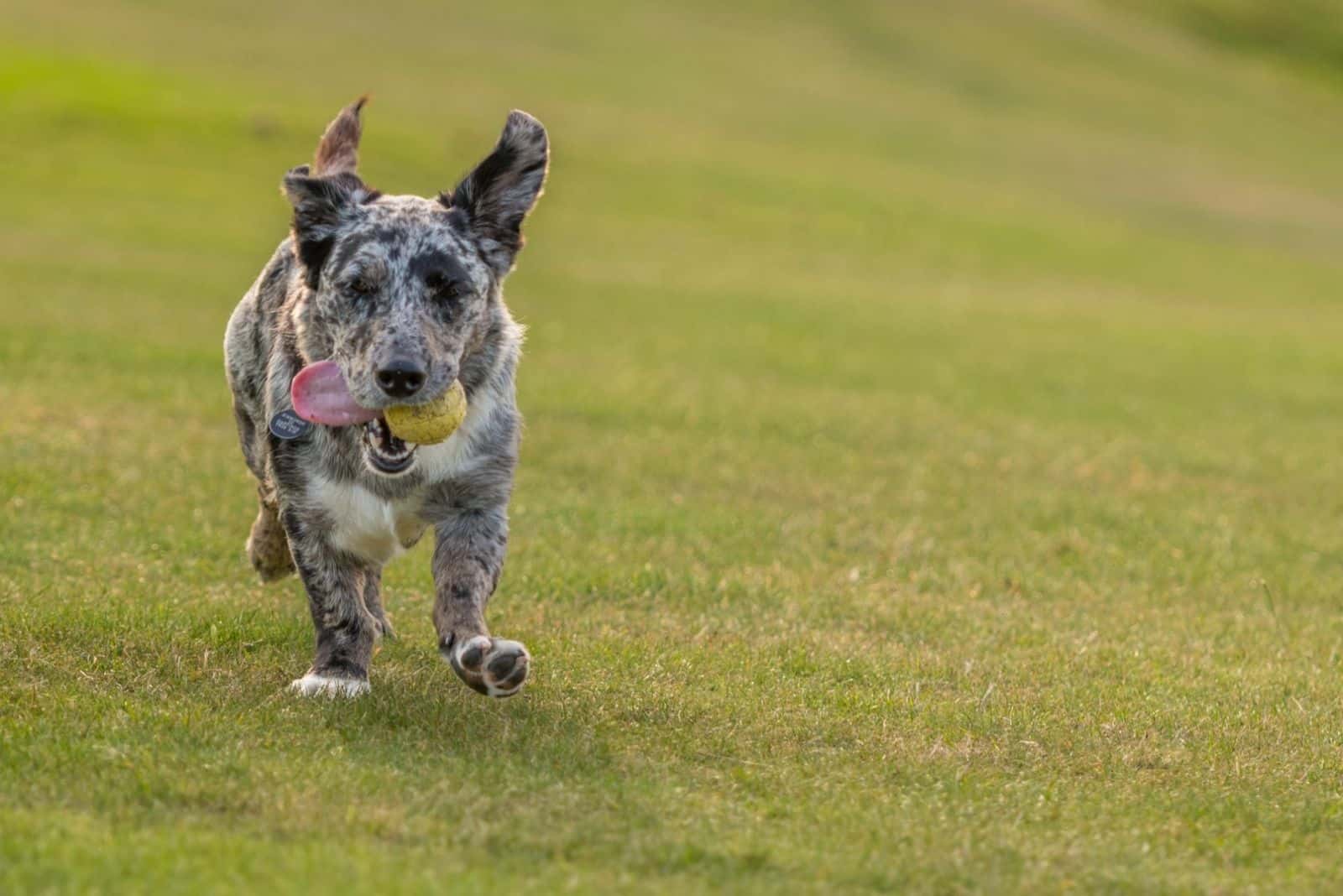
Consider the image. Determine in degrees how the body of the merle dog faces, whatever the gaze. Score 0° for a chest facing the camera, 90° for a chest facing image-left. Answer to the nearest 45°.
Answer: approximately 0°
